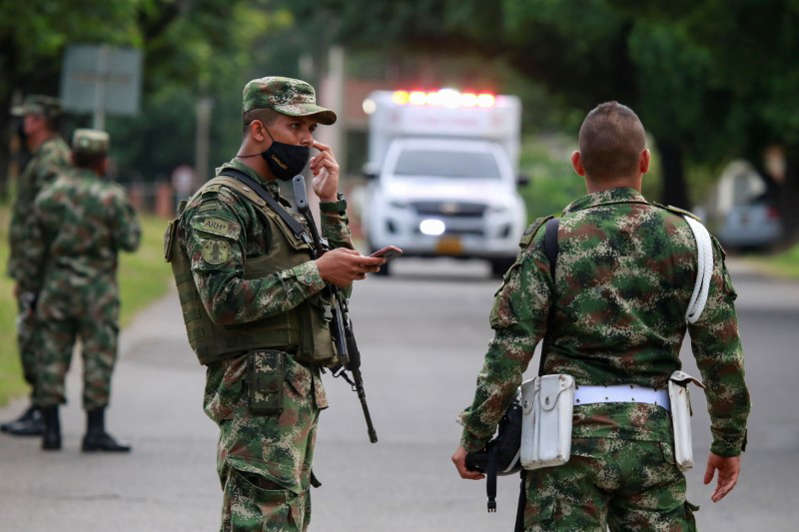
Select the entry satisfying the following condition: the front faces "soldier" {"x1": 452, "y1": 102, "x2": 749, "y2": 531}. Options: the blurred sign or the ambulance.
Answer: the ambulance

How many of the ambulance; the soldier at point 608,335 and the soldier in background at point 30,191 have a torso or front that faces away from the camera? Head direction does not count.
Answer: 1

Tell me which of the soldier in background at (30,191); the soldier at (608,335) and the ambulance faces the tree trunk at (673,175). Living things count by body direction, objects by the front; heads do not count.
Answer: the soldier

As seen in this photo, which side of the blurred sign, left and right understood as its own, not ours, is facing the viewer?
back

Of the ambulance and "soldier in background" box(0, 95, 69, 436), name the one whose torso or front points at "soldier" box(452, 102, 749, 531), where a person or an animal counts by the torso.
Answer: the ambulance

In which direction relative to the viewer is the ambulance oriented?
toward the camera

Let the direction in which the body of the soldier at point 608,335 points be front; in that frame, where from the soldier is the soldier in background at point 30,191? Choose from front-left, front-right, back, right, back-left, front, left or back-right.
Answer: front-left

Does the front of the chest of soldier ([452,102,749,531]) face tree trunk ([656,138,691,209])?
yes

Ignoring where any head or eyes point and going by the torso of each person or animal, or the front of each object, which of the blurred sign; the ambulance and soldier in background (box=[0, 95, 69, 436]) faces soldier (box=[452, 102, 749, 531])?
the ambulance

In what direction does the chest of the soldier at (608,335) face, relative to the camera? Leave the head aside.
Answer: away from the camera
